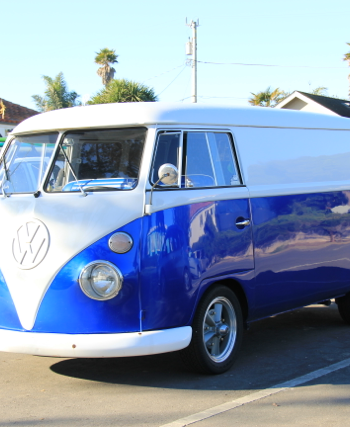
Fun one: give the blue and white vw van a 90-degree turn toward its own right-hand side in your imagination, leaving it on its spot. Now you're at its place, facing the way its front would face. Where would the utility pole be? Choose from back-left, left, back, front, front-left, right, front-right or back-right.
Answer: front-right

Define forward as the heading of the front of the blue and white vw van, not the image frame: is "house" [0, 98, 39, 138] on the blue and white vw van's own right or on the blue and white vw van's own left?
on the blue and white vw van's own right

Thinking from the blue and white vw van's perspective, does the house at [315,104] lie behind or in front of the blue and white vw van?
behind

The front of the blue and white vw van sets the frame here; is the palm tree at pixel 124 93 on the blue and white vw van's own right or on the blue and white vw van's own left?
on the blue and white vw van's own right

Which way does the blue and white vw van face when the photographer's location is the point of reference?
facing the viewer and to the left of the viewer
